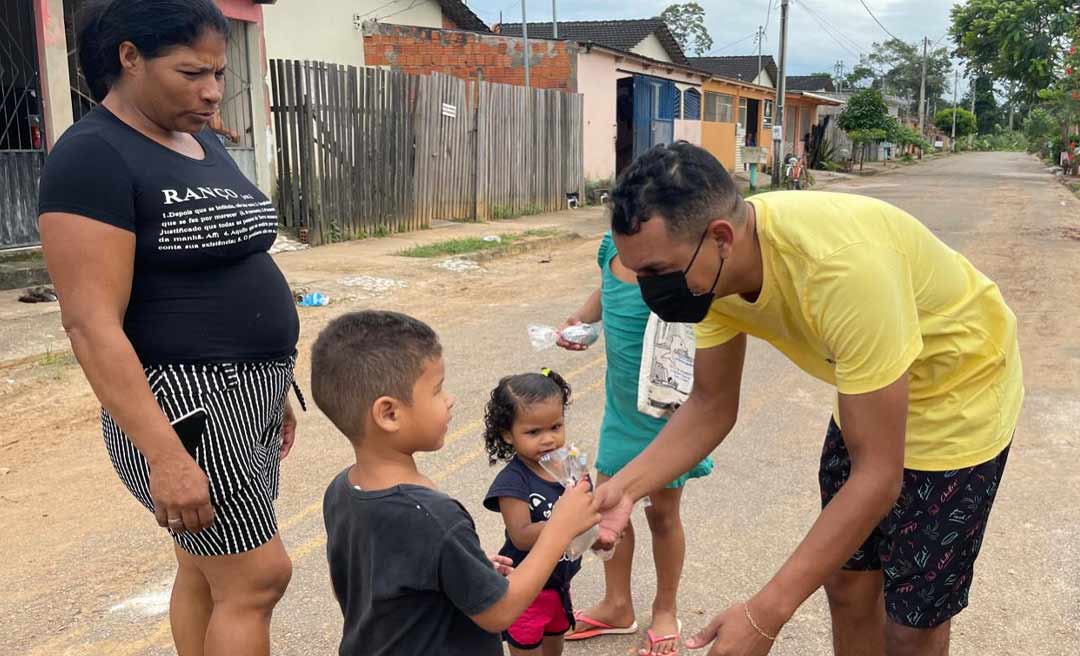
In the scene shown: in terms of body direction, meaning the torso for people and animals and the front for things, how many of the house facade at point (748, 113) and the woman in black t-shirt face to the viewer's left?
0

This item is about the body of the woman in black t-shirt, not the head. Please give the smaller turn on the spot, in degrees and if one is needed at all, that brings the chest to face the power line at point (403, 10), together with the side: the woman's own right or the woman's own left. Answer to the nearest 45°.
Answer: approximately 135° to the woman's own left

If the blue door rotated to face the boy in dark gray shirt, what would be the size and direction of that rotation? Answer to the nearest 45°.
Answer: approximately 45° to its right

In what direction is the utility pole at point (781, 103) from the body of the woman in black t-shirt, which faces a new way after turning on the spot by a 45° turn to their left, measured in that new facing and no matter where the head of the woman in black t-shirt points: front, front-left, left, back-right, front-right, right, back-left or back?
front-left

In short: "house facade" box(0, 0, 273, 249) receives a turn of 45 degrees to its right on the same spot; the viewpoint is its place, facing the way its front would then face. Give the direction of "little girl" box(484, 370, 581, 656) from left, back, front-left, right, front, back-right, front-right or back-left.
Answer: front

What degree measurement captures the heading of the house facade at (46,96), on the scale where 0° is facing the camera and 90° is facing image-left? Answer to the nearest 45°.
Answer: approximately 315°

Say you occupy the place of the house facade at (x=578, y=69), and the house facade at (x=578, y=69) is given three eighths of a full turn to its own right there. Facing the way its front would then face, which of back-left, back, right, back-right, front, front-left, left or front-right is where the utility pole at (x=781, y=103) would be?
back-right

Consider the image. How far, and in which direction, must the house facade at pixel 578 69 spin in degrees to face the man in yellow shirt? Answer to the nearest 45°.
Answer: approximately 45° to its right

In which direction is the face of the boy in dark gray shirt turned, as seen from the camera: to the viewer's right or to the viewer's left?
to the viewer's right

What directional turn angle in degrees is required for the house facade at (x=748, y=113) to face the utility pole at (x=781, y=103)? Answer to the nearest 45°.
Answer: approximately 45° to its right

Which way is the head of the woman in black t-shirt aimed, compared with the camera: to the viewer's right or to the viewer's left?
to the viewer's right

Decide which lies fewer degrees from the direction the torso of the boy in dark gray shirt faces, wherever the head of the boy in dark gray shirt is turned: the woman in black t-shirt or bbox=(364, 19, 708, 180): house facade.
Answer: the house facade

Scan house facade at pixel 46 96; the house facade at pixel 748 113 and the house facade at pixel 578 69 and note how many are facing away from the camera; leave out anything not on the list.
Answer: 0

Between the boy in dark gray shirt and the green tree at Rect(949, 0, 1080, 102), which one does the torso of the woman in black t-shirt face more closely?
the boy in dark gray shirt

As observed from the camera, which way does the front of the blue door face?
facing the viewer and to the right of the viewer

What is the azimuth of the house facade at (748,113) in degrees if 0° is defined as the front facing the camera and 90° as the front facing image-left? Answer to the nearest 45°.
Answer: approximately 315°

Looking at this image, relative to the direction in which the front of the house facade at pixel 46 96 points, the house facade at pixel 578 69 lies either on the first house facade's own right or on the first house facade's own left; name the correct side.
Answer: on the first house facade's own left

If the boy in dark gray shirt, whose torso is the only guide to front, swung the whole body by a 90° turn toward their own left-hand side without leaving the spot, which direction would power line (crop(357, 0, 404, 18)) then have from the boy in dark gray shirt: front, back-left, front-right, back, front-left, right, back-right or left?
front-right
